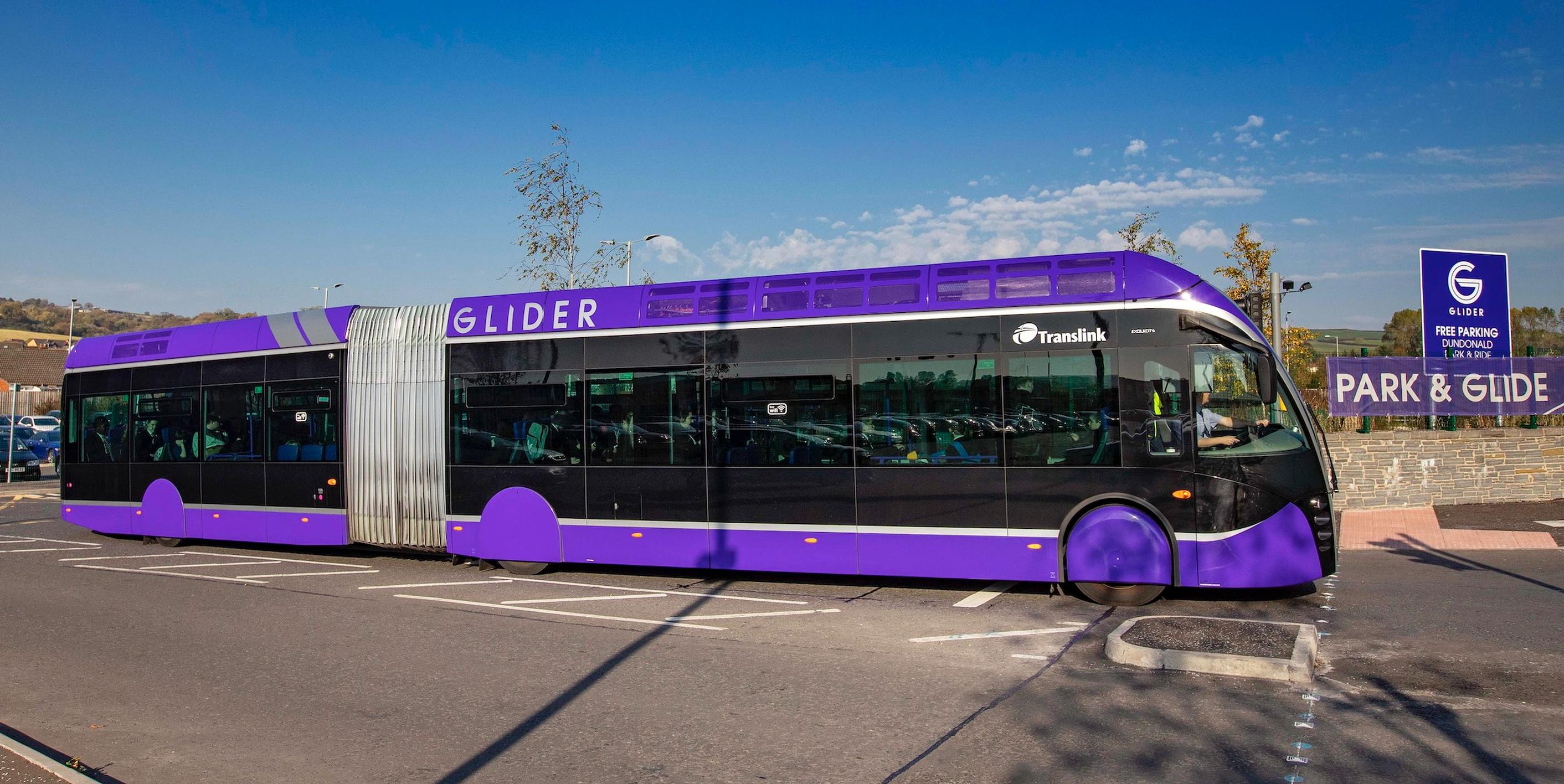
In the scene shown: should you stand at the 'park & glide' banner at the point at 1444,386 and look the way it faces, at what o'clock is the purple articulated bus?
The purple articulated bus is roughly at 1 o'clock from the 'park & glide' banner.

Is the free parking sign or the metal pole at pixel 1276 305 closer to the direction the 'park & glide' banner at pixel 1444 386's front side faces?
the metal pole

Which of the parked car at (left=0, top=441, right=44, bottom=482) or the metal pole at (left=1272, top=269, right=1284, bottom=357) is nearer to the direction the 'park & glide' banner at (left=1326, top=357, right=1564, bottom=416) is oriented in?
the metal pole

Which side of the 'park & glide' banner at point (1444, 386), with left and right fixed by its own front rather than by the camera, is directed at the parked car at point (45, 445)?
right

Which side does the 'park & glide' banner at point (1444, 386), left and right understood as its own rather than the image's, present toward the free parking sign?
back

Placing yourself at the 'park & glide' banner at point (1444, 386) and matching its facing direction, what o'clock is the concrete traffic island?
The concrete traffic island is roughly at 12 o'clock from the 'park & glide' banner.
